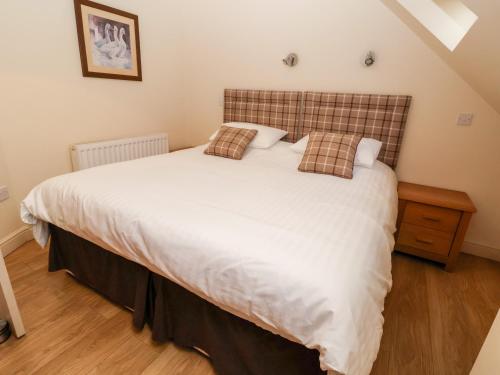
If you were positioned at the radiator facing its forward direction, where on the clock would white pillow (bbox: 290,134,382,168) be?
The white pillow is roughly at 12 o'clock from the radiator.

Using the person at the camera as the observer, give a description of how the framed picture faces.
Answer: facing the viewer and to the right of the viewer

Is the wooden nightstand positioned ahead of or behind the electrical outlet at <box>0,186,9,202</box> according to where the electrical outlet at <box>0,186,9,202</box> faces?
ahead

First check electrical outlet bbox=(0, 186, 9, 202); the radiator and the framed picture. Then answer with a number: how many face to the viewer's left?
0

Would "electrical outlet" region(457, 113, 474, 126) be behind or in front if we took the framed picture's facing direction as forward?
in front

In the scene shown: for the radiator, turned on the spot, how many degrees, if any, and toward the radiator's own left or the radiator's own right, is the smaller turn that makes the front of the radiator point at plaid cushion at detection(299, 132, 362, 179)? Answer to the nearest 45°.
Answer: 0° — it already faces it

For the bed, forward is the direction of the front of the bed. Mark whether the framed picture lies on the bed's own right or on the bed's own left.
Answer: on the bed's own right

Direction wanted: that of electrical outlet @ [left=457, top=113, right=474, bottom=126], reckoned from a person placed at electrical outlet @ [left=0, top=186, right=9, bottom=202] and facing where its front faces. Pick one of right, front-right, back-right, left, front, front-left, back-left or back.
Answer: front

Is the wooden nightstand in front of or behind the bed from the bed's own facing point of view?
behind

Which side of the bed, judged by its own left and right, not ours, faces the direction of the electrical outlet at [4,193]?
right

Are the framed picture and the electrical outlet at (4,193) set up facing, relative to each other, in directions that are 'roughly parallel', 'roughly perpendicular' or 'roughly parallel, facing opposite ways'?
roughly parallel

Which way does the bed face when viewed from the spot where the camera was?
facing the viewer and to the left of the viewer
